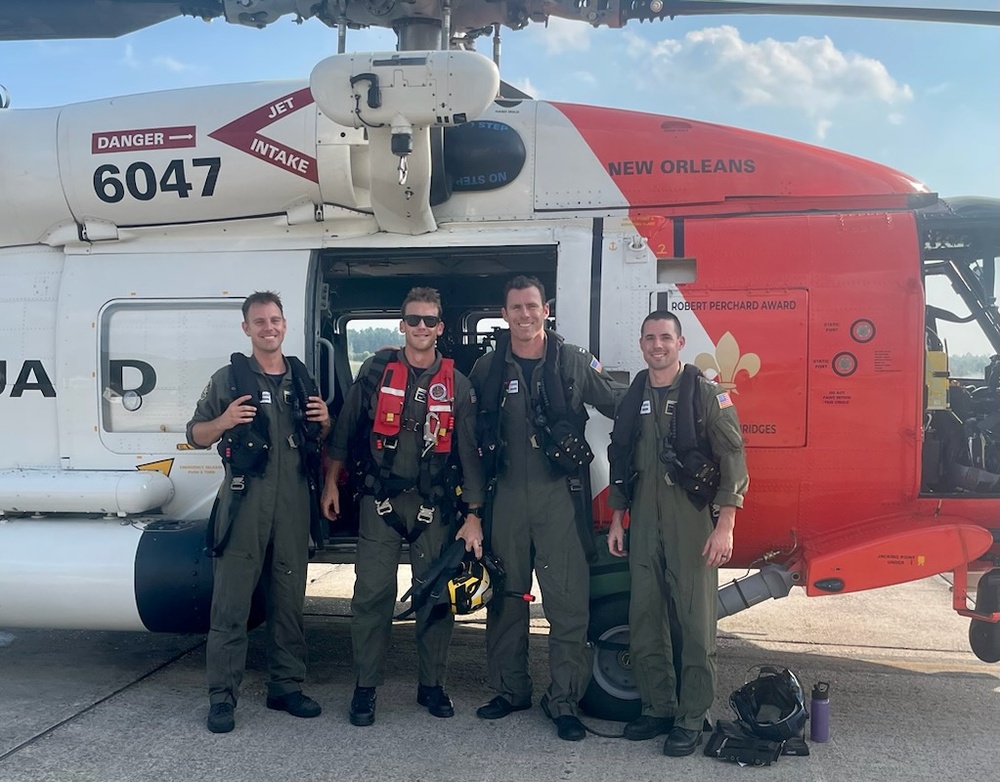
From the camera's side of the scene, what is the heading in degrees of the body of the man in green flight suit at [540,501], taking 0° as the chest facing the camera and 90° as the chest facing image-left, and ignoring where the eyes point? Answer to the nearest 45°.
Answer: approximately 0°

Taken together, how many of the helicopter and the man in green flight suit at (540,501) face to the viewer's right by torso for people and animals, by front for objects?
1

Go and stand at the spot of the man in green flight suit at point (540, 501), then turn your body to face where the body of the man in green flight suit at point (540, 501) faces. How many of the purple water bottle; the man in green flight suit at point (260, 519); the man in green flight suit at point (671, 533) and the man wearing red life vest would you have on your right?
2

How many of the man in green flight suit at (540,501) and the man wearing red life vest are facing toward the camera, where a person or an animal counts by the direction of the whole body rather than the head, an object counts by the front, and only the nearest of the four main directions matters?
2

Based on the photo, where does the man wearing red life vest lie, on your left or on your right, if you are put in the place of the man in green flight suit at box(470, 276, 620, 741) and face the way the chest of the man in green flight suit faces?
on your right

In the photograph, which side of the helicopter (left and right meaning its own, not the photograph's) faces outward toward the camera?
right

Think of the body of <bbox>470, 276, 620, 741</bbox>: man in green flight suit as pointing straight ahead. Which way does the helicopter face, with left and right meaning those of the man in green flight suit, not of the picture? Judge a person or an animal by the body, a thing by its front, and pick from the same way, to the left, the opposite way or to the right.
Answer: to the left
